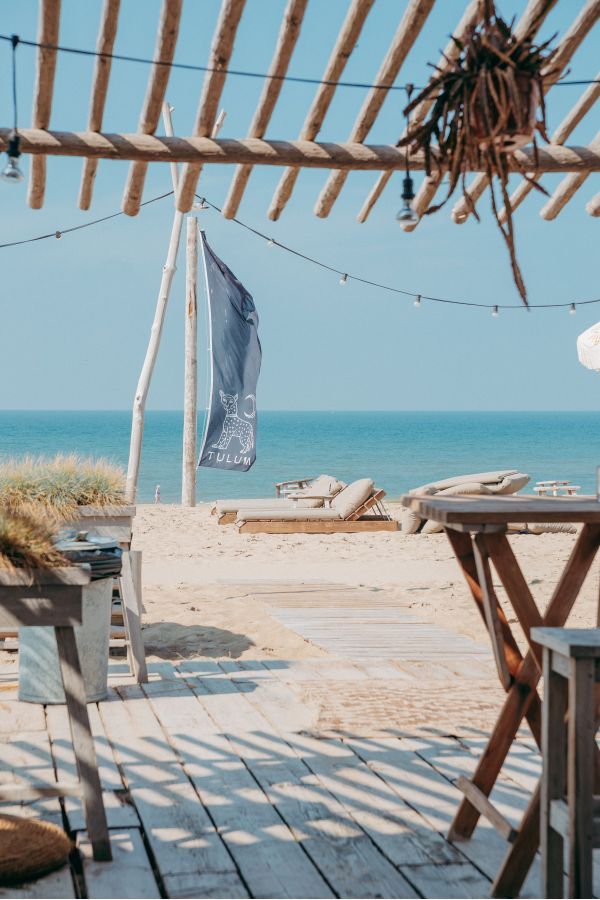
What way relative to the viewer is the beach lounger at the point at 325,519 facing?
to the viewer's left

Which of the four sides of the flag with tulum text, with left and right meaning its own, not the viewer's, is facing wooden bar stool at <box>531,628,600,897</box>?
front

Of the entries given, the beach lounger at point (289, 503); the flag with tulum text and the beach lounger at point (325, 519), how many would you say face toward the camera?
1

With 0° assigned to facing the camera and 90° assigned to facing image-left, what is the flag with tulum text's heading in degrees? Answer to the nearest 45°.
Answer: approximately 0°

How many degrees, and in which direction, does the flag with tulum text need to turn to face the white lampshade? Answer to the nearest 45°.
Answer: approximately 45° to its left

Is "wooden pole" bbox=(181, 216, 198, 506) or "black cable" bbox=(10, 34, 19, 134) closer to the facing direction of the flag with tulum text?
the black cable

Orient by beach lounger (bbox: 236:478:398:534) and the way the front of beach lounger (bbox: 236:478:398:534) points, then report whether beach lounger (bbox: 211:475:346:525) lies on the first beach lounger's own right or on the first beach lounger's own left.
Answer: on the first beach lounger's own right

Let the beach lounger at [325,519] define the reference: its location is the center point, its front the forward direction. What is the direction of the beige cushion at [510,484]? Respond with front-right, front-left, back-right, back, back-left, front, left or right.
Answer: back

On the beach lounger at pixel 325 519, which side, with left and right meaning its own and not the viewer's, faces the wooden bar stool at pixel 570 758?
left

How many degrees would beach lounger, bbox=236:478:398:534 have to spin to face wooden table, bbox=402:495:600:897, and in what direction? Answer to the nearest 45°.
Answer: approximately 90° to its left

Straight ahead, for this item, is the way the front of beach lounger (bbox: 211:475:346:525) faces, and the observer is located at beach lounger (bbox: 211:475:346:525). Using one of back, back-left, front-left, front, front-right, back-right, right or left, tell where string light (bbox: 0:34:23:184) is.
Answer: left

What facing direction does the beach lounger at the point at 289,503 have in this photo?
to the viewer's left

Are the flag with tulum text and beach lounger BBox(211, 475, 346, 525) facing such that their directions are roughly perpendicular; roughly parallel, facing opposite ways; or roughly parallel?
roughly perpendicular

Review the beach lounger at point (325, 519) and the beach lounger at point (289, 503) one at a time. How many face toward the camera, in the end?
0

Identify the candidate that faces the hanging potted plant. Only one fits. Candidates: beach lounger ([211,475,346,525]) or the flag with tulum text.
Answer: the flag with tulum text

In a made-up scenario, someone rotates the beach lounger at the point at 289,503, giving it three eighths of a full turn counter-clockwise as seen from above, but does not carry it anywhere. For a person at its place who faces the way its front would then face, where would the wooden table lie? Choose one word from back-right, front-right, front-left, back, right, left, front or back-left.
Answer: front-right
